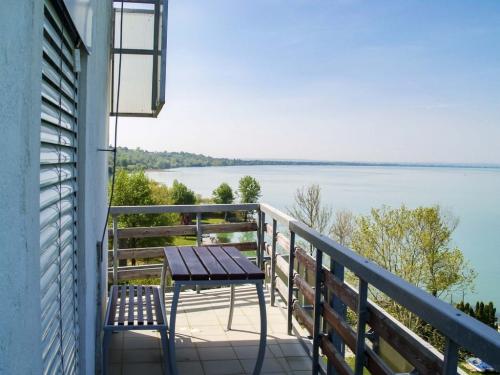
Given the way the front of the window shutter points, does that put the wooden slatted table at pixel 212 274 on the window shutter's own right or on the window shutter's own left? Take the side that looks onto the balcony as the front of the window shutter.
on the window shutter's own left

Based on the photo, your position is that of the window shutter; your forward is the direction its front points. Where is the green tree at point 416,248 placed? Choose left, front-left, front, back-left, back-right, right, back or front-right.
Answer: front-left

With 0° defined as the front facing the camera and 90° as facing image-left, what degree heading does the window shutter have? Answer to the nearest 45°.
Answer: approximately 270°

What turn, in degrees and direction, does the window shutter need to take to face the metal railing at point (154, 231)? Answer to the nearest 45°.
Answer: approximately 90° to its left
